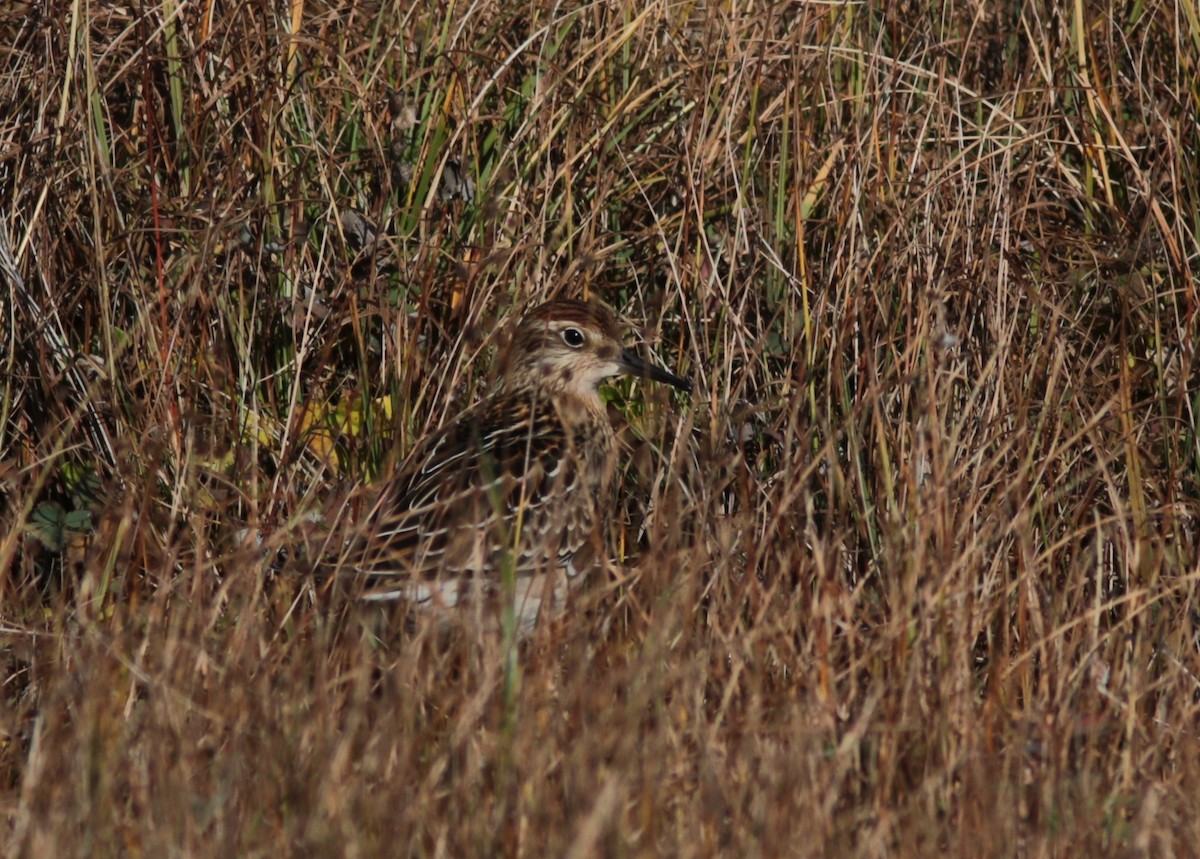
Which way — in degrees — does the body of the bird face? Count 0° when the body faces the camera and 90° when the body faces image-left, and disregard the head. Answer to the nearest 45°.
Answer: approximately 270°
